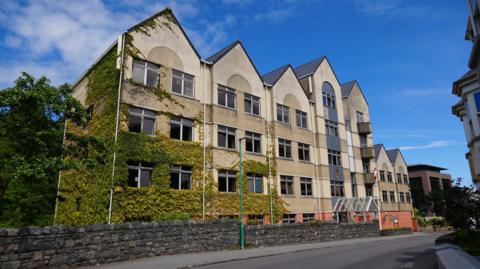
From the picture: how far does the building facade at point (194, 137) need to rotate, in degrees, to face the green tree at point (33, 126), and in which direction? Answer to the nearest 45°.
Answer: approximately 90° to its right

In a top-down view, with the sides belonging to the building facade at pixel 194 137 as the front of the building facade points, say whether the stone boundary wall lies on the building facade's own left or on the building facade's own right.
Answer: on the building facade's own left

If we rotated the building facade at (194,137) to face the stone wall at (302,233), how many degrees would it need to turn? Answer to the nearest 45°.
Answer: approximately 45° to its left

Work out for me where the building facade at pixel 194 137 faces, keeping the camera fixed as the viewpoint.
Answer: facing the viewer and to the right of the viewer
